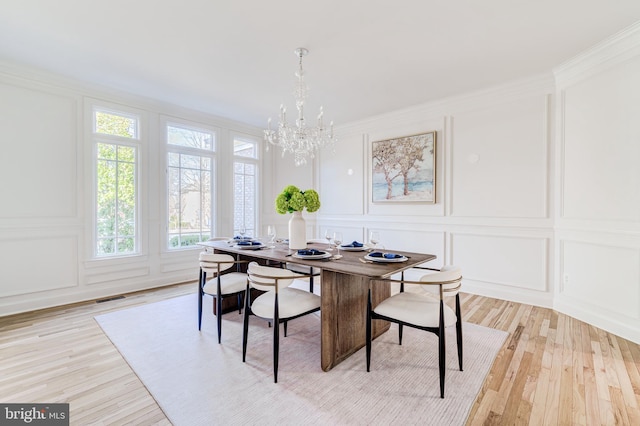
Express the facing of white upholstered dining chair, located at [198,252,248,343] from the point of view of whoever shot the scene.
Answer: facing away from the viewer and to the right of the viewer

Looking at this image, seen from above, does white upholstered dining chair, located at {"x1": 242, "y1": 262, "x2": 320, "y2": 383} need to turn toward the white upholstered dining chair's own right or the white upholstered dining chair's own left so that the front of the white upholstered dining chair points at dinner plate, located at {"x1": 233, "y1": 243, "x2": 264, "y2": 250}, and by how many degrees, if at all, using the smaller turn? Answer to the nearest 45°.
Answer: approximately 45° to the white upholstered dining chair's own left

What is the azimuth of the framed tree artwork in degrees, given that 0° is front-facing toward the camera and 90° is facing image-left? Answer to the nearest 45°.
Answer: approximately 45°

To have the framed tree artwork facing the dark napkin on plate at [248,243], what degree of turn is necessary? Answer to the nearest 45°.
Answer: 0° — it already faces it

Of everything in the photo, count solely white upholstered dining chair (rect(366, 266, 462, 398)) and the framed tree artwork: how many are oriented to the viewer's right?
0

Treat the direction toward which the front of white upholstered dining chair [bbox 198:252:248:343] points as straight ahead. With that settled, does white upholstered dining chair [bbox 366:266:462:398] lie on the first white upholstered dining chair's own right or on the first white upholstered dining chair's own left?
on the first white upholstered dining chair's own right

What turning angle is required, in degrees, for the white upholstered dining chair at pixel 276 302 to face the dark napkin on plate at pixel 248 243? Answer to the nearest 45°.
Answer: approximately 45° to its left

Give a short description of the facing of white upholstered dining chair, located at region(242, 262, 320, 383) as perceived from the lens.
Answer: facing away from the viewer and to the right of the viewer

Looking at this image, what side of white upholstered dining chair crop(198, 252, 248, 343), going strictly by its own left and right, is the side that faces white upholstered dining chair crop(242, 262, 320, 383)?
right
